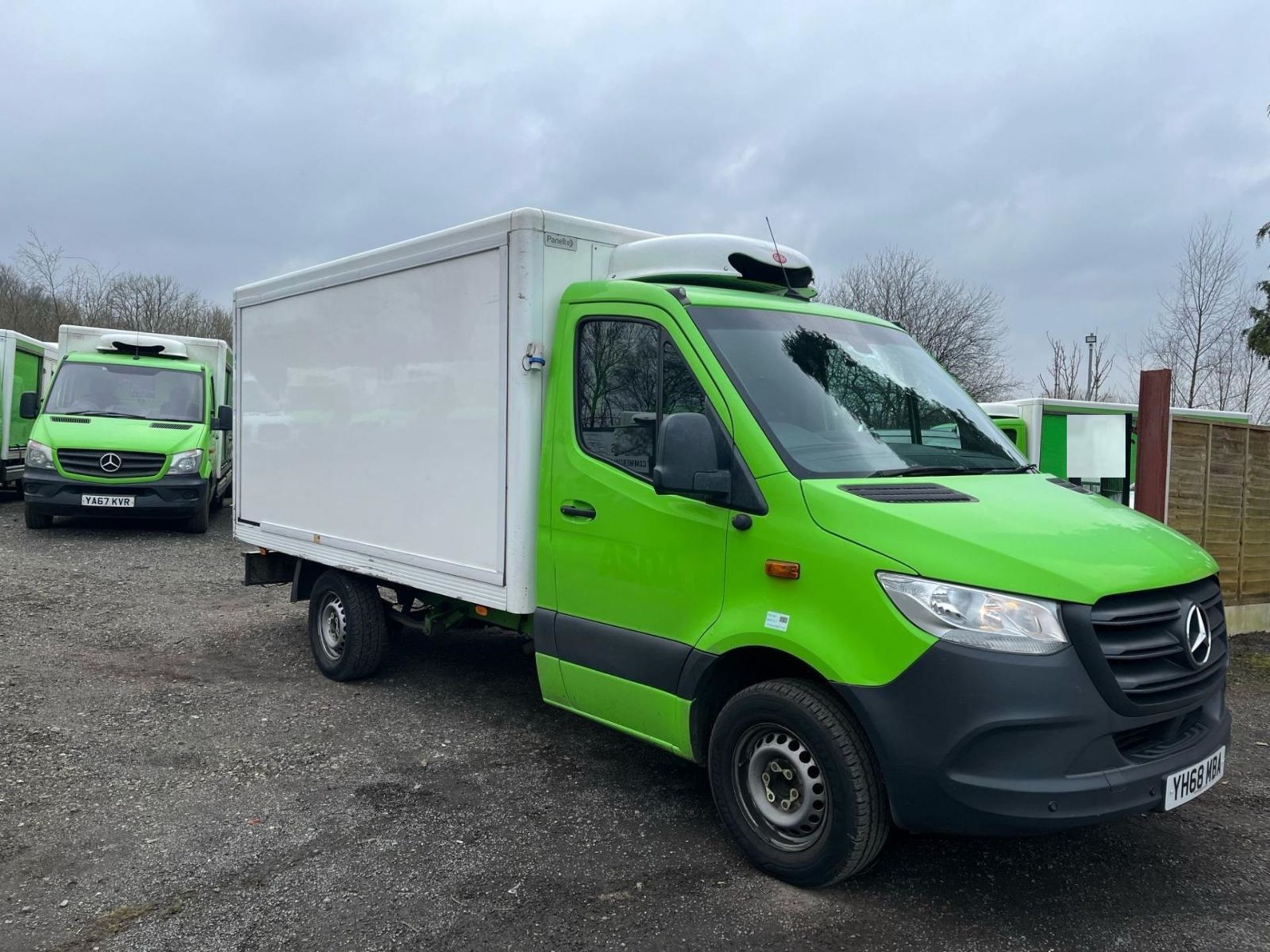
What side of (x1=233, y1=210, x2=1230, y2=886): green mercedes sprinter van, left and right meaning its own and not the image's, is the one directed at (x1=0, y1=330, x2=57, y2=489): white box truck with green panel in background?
back

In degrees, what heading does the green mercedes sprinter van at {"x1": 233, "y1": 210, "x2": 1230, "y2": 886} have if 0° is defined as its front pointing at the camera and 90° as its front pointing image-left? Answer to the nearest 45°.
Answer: approximately 315°

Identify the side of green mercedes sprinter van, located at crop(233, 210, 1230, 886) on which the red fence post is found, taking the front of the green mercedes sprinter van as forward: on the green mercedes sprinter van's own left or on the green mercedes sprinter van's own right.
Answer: on the green mercedes sprinter van's own left
